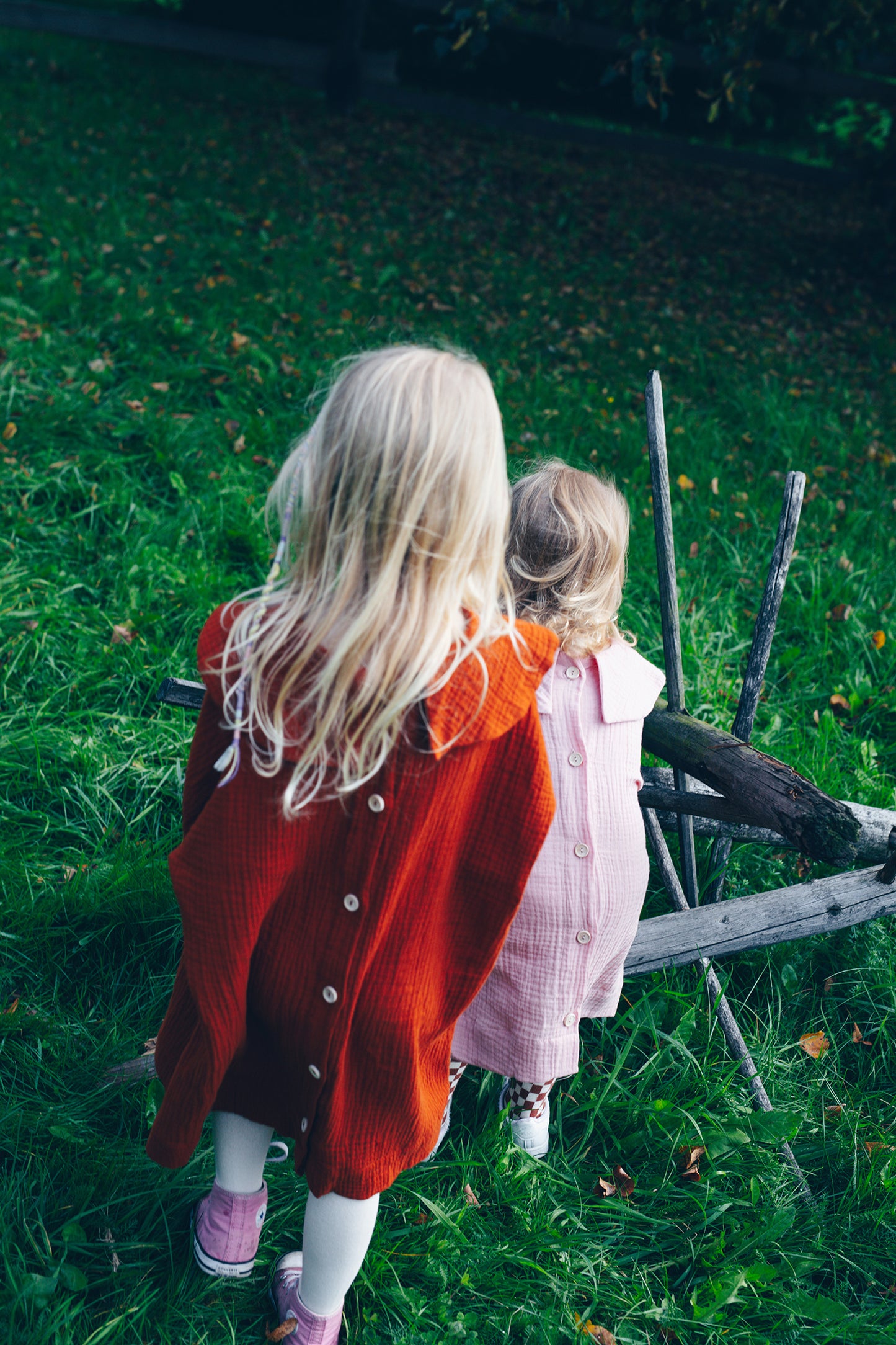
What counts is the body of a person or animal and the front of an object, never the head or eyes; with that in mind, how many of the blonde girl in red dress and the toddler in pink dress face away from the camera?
2

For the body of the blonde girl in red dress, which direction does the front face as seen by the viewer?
away from the camera

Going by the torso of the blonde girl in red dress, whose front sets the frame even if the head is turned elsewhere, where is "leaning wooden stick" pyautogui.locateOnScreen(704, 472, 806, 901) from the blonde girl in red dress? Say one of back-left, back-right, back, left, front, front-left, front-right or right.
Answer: front-right

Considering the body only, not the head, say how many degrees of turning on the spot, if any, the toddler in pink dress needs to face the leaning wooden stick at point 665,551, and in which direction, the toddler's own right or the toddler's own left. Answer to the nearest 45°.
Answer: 0° — they already face it

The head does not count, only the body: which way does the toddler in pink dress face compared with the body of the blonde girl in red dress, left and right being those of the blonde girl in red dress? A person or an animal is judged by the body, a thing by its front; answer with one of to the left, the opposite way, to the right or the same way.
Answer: the same way

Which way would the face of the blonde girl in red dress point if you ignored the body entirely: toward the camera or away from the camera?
away from the camera

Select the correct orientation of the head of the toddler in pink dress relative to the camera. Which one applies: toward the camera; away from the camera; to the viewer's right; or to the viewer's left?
away from the camera

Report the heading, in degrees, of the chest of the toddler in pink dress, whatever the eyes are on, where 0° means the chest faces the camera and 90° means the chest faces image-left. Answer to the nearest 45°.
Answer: approximately 180°
